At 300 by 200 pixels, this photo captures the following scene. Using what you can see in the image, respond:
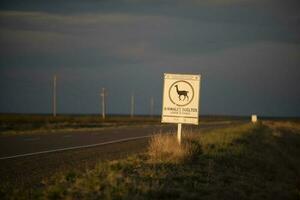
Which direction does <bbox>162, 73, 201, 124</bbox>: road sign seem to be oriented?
toward the camera
